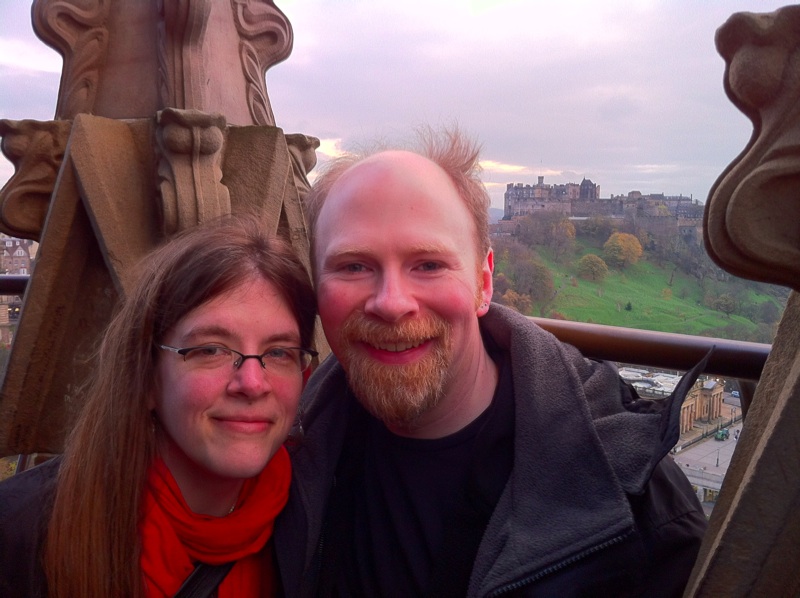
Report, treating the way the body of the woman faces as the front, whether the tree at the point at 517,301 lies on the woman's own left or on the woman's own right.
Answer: on the woman's own left

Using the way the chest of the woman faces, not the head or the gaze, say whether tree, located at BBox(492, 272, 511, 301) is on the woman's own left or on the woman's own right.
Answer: on the woman's own left

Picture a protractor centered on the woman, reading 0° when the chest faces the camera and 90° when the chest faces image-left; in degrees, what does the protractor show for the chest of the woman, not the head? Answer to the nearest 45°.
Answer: approximately 315°
